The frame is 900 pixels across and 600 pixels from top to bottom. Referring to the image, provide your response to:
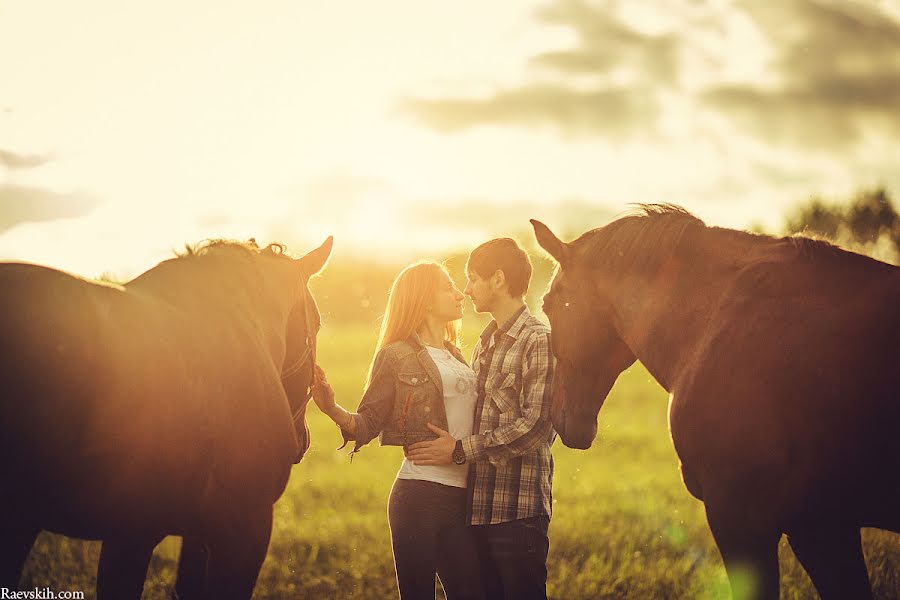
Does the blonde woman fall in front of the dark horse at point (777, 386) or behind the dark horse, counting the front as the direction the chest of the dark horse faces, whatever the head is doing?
in front

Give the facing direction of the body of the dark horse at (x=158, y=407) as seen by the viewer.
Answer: to the viewer's right

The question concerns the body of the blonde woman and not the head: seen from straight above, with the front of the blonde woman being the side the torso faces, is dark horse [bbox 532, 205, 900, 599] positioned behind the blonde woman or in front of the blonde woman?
in front

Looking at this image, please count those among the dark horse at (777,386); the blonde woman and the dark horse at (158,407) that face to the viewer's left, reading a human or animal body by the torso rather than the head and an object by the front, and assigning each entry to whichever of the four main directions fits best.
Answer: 1

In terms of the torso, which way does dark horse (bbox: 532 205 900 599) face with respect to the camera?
to the viewer's left

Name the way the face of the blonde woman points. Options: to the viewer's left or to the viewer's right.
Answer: to the viewer's right

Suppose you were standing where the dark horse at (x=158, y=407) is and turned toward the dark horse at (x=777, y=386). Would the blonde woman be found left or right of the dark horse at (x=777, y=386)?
left

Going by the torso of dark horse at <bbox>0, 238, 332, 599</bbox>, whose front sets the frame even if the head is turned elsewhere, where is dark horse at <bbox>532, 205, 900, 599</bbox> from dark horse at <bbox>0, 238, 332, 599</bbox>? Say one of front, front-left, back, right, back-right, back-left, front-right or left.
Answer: front

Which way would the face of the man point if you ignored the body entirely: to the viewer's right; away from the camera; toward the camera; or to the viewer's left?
to the viewer's left
